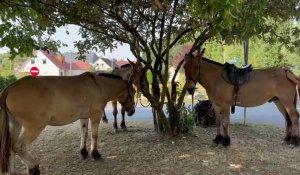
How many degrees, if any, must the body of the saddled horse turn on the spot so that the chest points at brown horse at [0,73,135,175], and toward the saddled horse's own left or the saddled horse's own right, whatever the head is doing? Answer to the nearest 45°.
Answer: approximately 45° to the saddled horse's own left

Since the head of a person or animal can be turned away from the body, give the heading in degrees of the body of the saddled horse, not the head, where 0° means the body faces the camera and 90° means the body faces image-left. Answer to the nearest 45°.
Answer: approximately 90°
